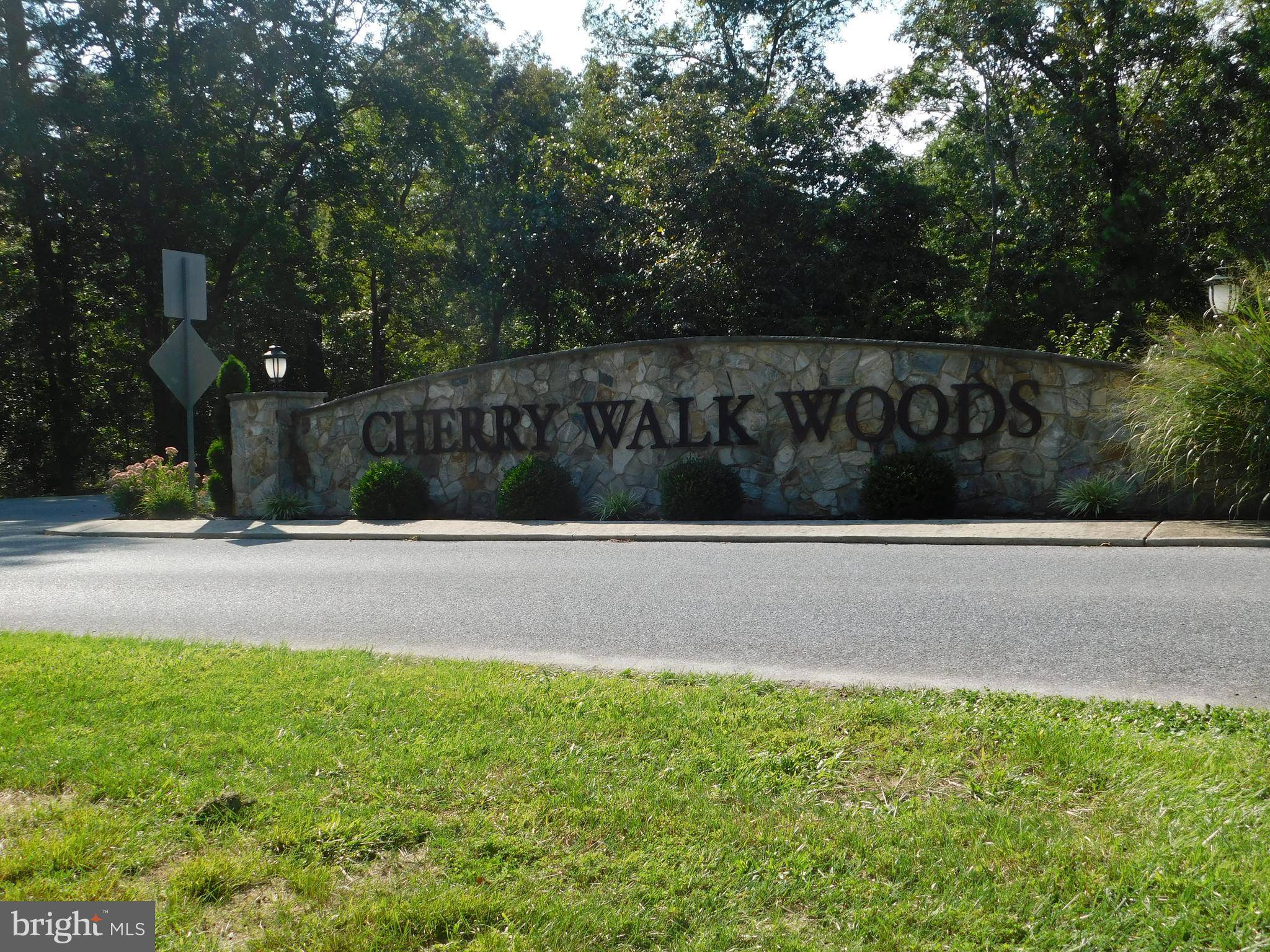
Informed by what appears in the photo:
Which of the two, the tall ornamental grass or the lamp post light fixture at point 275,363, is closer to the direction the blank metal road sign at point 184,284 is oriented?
the lamp post light fixture

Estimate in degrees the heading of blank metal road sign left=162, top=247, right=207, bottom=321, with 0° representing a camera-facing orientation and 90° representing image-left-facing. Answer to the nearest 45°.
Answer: approximately 135°

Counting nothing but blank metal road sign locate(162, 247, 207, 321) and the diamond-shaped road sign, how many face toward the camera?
0

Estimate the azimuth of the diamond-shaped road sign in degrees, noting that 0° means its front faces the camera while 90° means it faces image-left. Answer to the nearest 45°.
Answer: approximately 135°

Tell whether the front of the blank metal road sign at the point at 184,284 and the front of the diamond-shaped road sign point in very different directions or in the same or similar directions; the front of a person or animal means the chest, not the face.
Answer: same or similar directions
